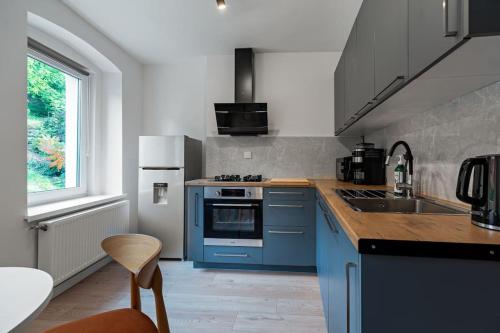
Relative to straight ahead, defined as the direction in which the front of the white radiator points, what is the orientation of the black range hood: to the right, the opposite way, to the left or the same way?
to the right

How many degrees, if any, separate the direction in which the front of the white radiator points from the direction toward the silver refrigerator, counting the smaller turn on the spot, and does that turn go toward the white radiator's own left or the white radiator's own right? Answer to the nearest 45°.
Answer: approximately 45° to the white radiator's own left

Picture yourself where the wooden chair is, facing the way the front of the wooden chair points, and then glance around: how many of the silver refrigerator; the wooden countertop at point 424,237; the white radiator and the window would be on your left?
1

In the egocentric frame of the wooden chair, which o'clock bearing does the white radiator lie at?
The white radiator is roughly at 4 o'clock from the wooden chair.

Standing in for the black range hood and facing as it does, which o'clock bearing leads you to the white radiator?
The white radiator is roughly at 2 o'clock from the black range hood.

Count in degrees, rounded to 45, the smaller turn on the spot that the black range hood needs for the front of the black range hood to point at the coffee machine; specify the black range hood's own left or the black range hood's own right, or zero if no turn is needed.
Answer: approximately 45° to the black range hood's own left

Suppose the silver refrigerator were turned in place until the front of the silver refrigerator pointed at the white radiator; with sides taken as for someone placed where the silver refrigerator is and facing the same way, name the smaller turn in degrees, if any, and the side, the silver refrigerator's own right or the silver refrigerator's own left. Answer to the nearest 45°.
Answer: approximately 45° to the silver refrigerator's own right

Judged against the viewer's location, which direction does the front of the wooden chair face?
facing the viewer and to the left of the viewer

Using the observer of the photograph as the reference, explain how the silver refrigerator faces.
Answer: facing the viewer

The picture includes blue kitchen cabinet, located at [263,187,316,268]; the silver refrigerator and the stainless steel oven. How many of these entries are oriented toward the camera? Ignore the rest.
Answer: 3

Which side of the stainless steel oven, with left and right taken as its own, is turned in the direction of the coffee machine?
left

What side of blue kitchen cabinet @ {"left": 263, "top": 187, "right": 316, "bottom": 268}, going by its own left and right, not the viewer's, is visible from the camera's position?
front

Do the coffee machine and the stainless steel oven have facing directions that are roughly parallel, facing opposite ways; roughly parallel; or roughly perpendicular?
roughly perpendicular

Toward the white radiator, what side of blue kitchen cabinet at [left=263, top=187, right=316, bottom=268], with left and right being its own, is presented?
right
